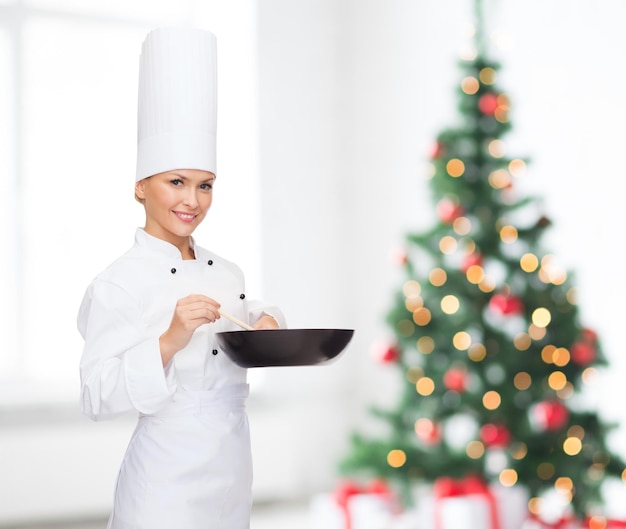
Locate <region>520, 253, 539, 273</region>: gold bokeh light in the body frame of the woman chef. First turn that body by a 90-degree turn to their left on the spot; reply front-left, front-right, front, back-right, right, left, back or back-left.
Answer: front

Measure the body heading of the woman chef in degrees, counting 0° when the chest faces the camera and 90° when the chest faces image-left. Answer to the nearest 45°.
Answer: approximately 315°

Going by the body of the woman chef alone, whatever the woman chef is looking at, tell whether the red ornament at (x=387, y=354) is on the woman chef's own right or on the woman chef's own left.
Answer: on the woman chef's own left

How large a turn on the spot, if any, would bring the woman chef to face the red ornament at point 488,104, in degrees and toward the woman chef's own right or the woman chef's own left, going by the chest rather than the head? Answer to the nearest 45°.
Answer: approximately 90° to the woman chef's own left

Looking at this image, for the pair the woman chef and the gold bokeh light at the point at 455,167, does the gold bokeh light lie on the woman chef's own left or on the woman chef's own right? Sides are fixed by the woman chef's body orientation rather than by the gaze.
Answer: on the woman chef's own left

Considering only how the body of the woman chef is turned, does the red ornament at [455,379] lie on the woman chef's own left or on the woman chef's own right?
on the woman chef's own left

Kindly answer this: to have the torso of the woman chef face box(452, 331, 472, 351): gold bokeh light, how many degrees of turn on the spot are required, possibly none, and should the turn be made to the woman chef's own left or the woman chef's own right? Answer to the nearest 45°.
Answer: approximately 90° to the woman chef's own left

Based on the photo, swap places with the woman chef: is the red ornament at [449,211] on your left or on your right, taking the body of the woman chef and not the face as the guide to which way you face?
on your left

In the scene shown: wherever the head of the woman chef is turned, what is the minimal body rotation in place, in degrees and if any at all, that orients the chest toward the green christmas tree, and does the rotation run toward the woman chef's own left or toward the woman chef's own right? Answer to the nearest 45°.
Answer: approximately 90° to the woman chef's own left

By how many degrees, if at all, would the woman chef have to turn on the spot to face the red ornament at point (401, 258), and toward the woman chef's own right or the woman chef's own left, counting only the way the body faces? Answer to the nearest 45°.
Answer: approximately 90° to the woman chef's own left
